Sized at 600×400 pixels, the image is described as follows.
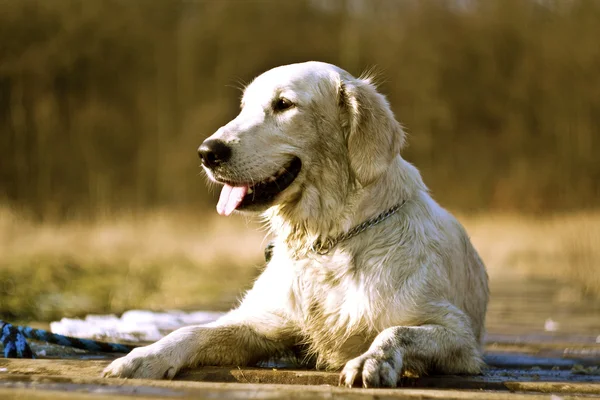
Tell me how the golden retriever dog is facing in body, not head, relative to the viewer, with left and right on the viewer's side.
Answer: facing the viewer and to the left of the viewer

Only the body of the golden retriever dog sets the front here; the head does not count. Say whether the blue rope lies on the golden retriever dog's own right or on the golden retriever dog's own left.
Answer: on the golden retriever dog's own right
